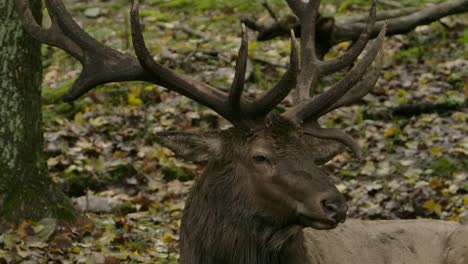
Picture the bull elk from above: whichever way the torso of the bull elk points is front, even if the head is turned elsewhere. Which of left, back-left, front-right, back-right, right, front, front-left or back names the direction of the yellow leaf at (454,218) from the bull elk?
back

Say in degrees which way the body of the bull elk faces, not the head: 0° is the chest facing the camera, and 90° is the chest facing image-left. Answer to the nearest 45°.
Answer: approximately 45°

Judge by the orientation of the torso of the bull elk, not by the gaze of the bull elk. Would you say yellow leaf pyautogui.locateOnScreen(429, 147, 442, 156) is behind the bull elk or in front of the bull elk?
behind
